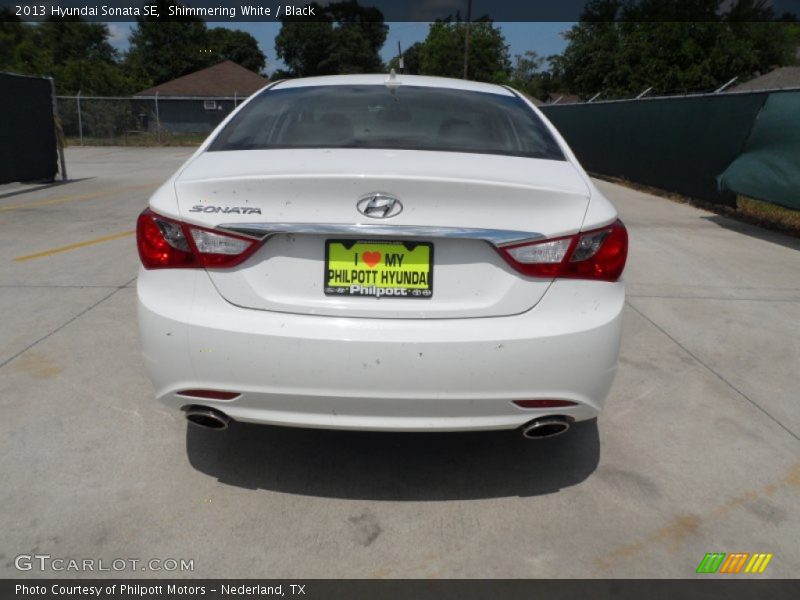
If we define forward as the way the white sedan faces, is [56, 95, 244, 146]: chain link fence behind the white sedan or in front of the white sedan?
in front

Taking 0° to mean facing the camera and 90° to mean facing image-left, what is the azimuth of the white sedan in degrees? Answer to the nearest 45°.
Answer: approximately 180°
